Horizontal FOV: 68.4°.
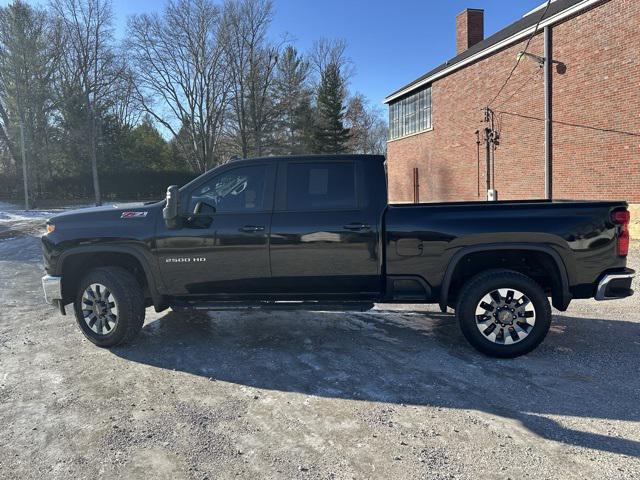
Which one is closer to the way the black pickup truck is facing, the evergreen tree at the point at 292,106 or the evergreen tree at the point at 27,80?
the evergreen tree at the point at 27,80

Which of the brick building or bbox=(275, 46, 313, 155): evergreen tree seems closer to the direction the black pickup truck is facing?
the evergreen tree

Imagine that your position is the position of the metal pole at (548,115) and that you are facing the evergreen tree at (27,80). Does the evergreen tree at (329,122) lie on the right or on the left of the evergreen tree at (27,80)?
right

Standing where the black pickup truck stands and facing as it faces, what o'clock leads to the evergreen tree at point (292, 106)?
The evergreen tree is roughly at 3 o'clock from the black pickup truck.

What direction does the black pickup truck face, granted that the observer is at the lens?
facing to the left of the viewer

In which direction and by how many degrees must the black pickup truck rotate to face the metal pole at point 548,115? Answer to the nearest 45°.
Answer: approximately 135° to its right

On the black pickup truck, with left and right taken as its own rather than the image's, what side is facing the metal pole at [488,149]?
right
